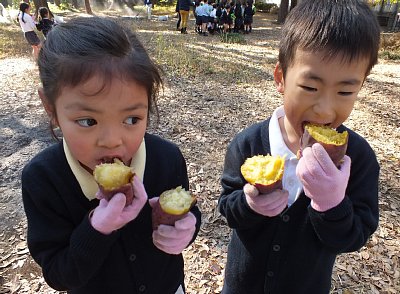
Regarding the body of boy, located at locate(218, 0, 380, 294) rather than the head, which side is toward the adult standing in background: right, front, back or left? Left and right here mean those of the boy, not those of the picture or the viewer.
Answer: back

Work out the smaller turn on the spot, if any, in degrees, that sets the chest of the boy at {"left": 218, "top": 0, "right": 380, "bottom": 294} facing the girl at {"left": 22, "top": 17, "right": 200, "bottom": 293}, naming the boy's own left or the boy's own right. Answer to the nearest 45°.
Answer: approximately 45° to the boy's own right

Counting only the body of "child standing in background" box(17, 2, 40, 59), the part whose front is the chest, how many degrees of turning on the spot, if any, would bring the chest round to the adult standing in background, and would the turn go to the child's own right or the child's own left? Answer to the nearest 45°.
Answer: approximately 45° to the child's own left

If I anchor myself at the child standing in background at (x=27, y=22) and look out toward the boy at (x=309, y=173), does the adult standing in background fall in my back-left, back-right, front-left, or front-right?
back-left

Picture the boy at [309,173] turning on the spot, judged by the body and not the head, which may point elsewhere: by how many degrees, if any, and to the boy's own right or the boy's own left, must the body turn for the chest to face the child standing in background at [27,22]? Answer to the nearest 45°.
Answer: approximately 135° to the boy's own right

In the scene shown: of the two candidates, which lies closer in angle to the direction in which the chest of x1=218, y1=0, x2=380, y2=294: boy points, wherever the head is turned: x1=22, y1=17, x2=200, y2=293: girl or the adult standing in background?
the girl

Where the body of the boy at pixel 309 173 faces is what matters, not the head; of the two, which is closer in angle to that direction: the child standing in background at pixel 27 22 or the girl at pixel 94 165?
the girl

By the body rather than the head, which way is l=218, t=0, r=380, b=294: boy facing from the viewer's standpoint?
toward the camera
